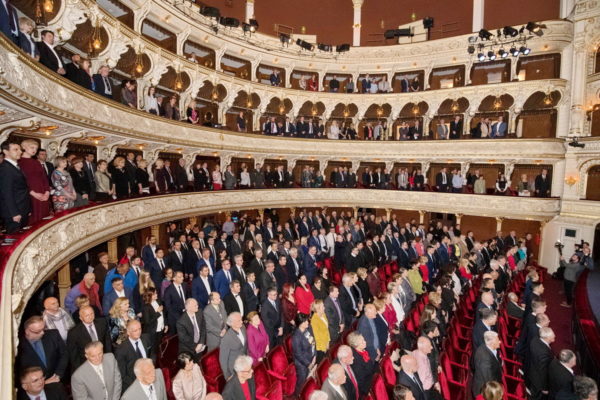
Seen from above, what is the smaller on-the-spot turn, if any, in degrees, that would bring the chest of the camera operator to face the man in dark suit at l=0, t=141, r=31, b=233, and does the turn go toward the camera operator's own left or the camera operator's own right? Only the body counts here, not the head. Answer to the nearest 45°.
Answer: approximately 45° to the camera operator's own left

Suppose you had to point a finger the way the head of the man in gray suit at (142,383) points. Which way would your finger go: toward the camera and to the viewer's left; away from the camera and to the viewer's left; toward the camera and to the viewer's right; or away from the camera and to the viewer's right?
toward the camera and to the viewer's right

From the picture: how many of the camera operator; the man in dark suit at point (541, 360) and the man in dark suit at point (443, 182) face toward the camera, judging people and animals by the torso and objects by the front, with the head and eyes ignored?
1

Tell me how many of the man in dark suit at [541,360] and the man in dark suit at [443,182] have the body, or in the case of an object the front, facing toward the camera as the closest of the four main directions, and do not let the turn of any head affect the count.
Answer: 1

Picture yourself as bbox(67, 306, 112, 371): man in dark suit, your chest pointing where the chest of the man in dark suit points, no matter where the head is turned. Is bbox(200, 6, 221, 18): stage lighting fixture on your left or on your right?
on your left

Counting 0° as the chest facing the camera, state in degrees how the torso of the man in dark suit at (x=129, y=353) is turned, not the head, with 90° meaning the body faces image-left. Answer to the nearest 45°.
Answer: approximately 315°

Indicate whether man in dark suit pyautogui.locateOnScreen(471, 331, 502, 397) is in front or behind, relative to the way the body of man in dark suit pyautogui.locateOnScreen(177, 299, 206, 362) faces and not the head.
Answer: in front
